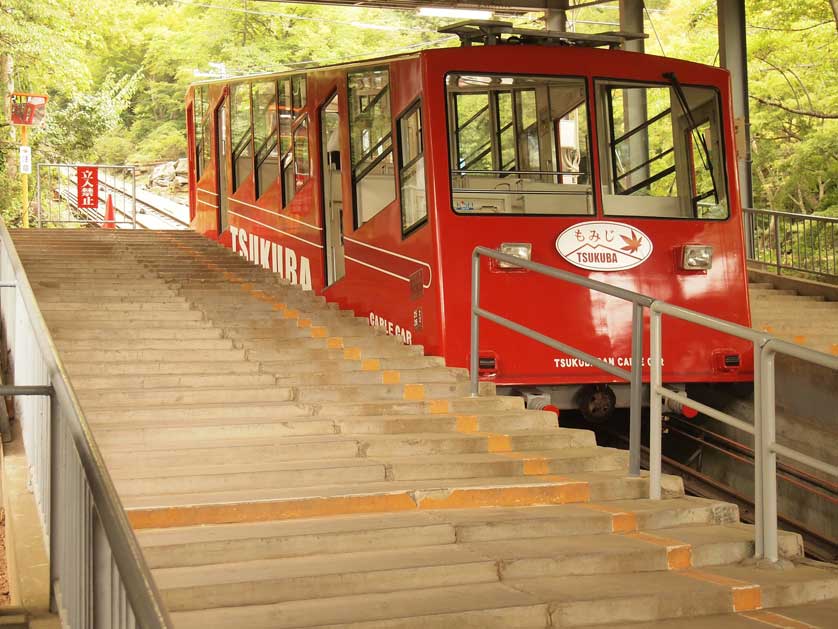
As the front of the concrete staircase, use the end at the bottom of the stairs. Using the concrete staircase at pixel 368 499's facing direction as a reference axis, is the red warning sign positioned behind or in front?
behind

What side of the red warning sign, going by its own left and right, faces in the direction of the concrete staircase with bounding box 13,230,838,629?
front

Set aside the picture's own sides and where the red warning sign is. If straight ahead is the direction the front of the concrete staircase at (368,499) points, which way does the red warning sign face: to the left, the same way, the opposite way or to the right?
the same way

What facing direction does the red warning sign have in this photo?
toward the camera

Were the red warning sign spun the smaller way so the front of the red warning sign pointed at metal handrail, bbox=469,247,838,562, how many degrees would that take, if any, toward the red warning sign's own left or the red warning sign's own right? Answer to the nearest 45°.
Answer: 0° — it already faces it

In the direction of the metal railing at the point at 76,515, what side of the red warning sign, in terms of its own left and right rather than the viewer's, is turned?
front

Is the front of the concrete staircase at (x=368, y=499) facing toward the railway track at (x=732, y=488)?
no

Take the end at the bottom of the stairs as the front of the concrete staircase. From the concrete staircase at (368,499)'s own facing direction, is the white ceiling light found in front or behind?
behind

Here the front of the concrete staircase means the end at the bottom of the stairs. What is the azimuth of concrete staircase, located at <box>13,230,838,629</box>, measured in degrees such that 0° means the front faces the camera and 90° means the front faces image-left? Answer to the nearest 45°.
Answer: approximately 0°

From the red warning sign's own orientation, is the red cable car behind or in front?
in front
